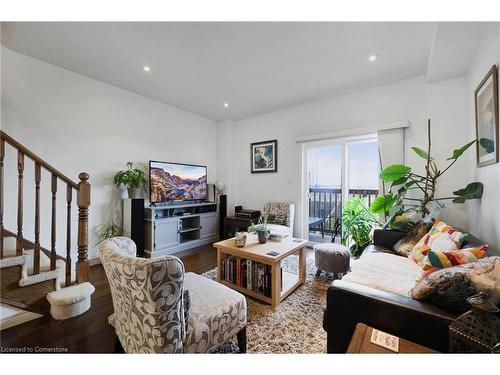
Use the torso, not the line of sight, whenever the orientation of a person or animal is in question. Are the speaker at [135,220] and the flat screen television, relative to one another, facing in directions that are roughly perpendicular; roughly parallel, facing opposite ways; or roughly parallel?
roughly parallel

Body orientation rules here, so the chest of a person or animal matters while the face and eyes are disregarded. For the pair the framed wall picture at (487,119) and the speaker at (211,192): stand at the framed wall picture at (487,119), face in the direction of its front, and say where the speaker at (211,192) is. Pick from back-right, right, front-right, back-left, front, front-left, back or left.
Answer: front

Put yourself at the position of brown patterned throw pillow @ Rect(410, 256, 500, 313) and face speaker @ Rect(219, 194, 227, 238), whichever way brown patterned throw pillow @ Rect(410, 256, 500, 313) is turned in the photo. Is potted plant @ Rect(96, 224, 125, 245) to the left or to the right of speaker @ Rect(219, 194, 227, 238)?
left

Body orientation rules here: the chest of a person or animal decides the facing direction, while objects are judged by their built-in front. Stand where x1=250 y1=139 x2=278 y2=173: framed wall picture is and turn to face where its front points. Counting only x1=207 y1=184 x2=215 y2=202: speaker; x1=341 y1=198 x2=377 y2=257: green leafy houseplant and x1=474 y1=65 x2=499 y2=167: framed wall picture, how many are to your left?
2

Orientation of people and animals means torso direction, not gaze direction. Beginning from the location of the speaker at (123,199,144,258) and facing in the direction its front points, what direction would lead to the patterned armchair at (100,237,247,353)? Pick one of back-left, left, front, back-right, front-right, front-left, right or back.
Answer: front-right

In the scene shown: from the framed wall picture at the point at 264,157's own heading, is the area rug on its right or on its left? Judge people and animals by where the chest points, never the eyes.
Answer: on its left

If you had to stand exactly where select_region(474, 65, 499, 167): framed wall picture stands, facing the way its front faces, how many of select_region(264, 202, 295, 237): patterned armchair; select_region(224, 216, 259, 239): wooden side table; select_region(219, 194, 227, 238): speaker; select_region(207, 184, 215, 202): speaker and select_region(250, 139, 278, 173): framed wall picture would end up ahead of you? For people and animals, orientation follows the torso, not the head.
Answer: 5

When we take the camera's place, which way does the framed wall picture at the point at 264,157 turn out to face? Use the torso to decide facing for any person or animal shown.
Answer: facing the viewer and to the left of the viewer

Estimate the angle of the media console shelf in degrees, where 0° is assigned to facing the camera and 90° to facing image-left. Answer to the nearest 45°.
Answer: approximately 315°

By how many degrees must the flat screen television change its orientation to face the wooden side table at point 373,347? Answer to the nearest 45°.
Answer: approximately 45° to its right

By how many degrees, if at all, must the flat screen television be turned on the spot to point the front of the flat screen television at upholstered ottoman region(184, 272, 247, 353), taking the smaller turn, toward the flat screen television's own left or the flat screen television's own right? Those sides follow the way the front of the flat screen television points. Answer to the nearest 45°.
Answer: approximately 45° to the flat screen television's own right

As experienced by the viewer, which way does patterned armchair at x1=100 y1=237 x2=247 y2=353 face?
facing away from the viewer and to the right of the viewer

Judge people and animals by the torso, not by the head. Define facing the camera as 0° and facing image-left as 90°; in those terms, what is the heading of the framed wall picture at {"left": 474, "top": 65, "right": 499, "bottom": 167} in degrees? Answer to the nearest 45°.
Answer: approximately 90°

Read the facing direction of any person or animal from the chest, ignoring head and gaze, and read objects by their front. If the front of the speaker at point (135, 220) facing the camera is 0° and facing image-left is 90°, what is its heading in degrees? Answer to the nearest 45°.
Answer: approximately 315°
